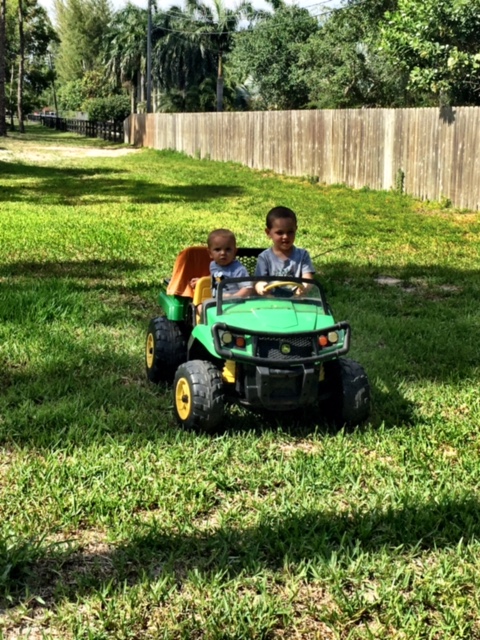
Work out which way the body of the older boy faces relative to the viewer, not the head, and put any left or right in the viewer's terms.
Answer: facing the viewer

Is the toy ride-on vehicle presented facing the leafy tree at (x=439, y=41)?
no

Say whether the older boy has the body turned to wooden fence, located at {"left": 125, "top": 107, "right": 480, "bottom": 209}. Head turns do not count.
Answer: no

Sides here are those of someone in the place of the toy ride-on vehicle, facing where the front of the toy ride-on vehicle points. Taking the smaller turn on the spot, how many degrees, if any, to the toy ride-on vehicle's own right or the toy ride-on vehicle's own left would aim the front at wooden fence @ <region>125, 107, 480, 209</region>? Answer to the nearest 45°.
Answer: approximately 135° to the toy ride-on vehicle's own left

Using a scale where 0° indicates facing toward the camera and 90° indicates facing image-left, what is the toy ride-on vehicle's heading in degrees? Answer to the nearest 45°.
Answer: approximately 315°

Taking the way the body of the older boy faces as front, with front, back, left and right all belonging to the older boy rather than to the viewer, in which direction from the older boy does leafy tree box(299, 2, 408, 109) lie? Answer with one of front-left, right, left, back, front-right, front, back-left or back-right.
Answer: back

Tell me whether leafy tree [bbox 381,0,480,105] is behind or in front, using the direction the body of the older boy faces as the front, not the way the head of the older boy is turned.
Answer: behind

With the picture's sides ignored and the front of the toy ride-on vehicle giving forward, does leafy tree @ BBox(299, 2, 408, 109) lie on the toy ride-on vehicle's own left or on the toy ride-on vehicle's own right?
on the toy ride-on vehicle's own left

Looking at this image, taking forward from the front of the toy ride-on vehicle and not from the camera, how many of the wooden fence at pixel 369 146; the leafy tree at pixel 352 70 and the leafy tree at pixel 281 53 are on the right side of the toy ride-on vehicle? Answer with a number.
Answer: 0

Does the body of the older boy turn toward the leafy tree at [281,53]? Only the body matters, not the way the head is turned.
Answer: no
